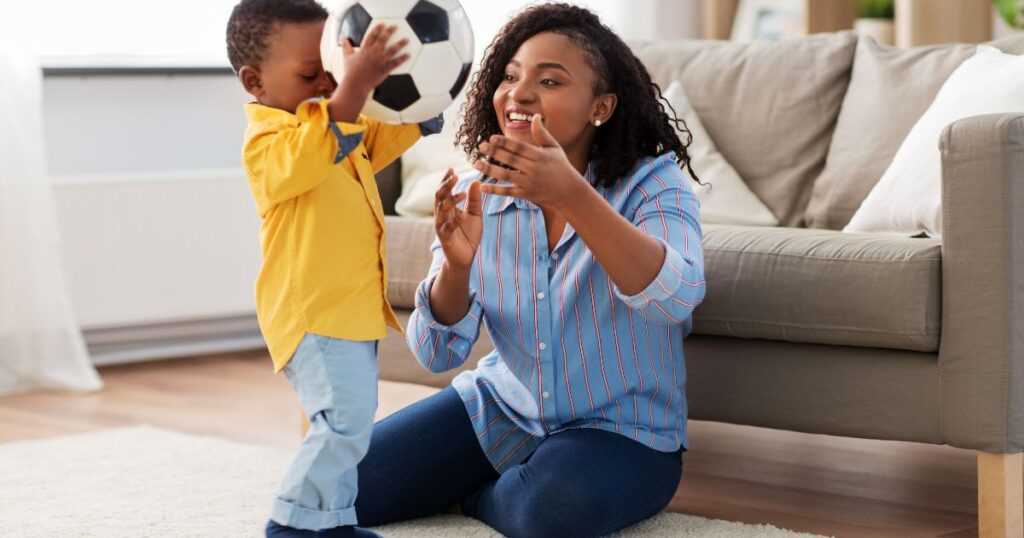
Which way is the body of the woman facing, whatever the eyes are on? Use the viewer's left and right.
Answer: facing the viewer and to the left of the viewer

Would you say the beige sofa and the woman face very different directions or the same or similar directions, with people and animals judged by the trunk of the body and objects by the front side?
same or similar directions

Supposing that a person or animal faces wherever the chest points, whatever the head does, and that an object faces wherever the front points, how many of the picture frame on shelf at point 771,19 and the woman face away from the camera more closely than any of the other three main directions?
0

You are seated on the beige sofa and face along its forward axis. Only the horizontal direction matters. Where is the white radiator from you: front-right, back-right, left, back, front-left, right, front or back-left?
right

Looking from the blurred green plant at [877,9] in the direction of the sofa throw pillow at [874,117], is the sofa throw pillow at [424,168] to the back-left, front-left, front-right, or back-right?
front-right

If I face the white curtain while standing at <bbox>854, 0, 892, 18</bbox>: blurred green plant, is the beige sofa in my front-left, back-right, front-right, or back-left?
front-left

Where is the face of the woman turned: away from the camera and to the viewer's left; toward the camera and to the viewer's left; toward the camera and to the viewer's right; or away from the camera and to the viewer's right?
toward the camera and to the viewer's left

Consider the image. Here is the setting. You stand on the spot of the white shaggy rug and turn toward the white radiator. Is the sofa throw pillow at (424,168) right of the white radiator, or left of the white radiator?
right

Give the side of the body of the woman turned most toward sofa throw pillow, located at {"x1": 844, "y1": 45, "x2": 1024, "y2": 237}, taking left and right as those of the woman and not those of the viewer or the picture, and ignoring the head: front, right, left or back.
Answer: back

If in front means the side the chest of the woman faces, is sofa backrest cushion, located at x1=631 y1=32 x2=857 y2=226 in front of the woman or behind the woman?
behind

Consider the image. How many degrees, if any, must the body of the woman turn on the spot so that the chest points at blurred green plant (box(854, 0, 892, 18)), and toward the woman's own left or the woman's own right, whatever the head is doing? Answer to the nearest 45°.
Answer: approximately 180°

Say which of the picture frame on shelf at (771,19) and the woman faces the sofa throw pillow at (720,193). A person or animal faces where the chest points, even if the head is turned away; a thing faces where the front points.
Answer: the picture frame on shelf

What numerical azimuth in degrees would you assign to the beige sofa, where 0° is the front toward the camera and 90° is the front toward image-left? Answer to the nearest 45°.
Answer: approximately 45°

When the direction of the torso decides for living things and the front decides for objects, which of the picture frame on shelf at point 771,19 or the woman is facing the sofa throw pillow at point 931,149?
the picture frame on shelf

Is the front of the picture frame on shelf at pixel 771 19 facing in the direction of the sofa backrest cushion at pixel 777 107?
yes

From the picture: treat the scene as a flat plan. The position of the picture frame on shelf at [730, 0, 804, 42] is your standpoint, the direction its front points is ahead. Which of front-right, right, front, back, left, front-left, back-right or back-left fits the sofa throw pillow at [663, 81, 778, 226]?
front

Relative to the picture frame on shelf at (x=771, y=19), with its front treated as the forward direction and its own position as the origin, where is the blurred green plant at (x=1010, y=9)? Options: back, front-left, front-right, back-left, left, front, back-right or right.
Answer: front-left

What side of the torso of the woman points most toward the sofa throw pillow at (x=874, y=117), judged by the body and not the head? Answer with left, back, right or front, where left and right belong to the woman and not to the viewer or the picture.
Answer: back

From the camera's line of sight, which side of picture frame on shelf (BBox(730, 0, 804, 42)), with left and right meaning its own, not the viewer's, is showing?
front

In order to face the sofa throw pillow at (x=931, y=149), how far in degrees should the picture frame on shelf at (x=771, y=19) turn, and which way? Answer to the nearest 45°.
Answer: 0° — it already faces it
